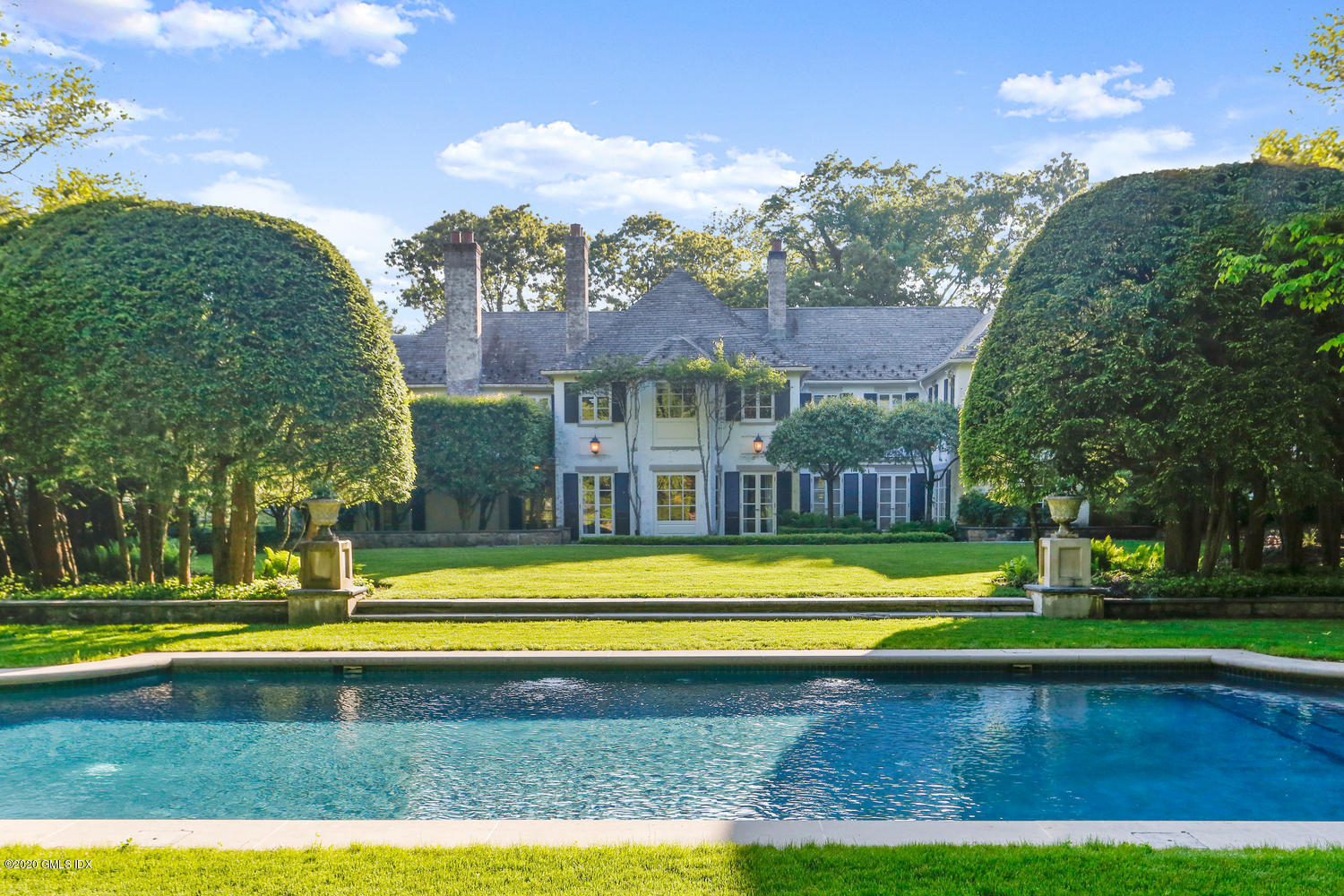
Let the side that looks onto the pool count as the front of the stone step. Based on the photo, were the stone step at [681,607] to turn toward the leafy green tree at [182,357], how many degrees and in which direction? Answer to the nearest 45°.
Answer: approximately 90° to its right

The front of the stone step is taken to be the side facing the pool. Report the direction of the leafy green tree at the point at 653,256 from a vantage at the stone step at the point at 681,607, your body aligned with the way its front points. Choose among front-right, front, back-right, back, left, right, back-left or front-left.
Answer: back

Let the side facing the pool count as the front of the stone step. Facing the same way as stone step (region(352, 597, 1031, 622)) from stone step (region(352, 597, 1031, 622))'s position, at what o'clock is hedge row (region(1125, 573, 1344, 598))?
The hedge row is roughly at 9 o'clock from the stone step.

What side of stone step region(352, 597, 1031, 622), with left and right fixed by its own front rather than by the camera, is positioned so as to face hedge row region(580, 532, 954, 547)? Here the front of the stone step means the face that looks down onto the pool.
back

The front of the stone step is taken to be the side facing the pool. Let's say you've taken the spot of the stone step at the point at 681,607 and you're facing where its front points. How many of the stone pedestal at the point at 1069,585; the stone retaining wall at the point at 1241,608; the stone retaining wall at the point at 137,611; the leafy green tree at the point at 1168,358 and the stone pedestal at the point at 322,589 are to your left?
3

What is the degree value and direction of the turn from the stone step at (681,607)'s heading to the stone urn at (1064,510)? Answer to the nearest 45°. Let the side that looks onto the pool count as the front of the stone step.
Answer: approximately 90° to its left

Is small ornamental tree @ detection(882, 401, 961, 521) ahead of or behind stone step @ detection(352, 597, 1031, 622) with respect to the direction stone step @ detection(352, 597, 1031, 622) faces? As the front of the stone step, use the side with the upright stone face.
behind

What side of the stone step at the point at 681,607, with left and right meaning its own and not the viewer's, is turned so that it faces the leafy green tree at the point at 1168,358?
left

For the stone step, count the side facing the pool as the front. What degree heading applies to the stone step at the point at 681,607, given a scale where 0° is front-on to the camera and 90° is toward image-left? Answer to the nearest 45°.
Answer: approximately 0°

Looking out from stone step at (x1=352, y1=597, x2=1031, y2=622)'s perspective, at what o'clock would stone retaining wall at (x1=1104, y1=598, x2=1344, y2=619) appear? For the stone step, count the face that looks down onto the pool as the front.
The stone retaining wall is roughly at 9 o'clock from the stone step.

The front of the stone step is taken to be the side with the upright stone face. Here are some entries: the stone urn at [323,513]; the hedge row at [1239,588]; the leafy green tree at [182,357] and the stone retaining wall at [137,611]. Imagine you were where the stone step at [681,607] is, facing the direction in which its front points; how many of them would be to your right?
3

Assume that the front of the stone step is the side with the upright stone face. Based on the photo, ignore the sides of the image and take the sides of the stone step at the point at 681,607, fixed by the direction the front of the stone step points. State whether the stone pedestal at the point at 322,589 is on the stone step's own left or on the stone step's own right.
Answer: on the stone step's own right
